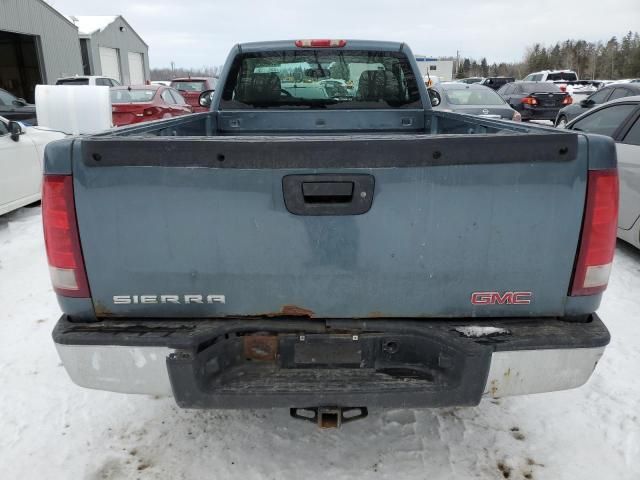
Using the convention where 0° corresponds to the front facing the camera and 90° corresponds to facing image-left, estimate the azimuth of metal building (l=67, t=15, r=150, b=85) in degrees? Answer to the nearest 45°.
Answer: approximately 315°

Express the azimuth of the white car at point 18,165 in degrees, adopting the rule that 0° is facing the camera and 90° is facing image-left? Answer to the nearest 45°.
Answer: approximately 225°

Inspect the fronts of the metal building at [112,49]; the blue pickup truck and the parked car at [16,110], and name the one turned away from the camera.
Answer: the blue pickup truck

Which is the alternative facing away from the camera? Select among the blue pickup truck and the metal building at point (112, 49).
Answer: the blue pickup truck

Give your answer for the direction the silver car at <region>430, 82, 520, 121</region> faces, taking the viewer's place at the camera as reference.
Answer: facing away from the viewer and to the left of the viewer

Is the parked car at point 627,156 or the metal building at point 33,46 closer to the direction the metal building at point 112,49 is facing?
the parked car

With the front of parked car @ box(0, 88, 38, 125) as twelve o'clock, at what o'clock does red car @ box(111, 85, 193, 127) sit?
The red car is roughly at 1 o'clock from the parked car.

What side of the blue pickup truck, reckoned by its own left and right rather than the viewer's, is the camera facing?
back

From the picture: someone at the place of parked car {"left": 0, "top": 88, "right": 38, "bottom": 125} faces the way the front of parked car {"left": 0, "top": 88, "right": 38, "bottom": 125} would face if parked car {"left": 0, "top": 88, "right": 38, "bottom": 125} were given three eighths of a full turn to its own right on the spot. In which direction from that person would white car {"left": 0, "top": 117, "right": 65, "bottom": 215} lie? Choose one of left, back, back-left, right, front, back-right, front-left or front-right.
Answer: front-left

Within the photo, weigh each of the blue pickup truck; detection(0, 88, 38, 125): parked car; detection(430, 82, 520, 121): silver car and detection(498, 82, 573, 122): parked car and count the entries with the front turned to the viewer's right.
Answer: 1

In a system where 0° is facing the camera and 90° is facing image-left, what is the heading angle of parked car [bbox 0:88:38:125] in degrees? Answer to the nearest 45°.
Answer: approximately 270°

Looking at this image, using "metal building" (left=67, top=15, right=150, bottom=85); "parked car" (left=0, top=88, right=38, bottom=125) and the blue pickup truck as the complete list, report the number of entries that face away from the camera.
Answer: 1

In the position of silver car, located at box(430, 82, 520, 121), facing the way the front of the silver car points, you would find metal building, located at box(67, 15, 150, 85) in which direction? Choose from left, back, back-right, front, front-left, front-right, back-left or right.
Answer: front

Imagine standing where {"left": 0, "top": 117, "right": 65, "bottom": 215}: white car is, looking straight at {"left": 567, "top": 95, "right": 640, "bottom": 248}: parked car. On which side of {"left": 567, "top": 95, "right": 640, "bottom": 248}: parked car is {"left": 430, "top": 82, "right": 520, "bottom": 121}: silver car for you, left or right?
left

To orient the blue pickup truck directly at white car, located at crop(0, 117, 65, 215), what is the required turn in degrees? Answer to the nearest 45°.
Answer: approximately 45° to its left

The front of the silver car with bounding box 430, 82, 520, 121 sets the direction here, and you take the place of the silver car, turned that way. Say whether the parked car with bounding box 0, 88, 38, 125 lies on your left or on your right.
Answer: on your left

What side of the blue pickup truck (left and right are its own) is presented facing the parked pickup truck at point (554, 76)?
front

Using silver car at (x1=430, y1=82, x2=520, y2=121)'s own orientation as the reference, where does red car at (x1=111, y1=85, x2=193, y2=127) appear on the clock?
The red car is roughly at 10 o'clock from the silver car.

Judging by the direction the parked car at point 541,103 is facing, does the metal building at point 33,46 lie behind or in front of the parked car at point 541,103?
in front

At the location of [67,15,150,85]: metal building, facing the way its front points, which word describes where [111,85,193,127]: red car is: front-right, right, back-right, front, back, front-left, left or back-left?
front-right

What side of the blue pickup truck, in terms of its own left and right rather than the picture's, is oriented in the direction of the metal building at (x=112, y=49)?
front

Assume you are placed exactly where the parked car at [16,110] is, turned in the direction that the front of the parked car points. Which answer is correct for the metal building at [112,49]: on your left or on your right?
on your left
